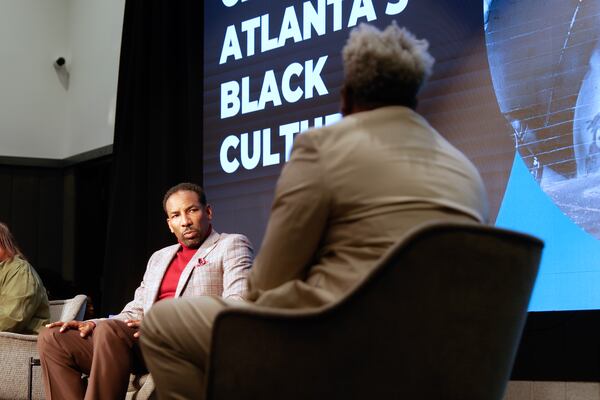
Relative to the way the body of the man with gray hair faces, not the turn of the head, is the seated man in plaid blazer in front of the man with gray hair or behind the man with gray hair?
in front

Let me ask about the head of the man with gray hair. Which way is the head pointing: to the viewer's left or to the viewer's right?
to the viewer's left

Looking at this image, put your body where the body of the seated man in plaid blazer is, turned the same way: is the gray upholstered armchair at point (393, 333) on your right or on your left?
on your left

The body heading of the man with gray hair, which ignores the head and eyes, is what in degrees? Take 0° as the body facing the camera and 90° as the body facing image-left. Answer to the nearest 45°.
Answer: approximately 135°

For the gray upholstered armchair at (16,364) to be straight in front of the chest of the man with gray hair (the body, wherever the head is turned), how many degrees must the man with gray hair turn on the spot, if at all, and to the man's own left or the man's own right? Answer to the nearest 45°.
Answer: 0° — they already face it
